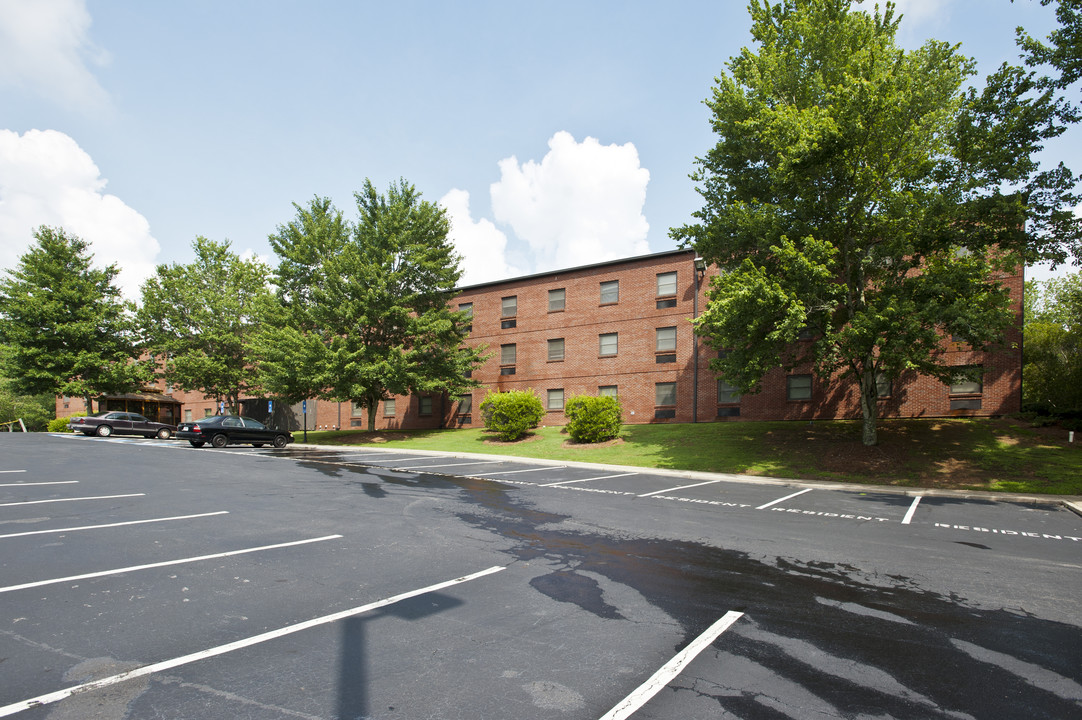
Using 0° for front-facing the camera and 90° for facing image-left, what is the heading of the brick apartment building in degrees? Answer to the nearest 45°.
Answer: approximately 45°

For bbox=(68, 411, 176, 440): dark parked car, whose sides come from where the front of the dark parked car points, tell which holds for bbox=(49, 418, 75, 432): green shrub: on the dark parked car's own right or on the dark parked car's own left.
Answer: on the dark parked car's own left

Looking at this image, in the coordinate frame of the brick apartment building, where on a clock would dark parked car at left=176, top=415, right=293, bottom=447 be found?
The dark parked car is roughly at 1 o'clock from the brick apartment building.

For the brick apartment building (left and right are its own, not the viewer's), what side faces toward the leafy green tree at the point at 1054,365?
left

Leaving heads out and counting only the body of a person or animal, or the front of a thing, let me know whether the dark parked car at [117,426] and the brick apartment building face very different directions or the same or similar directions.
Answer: very different directions

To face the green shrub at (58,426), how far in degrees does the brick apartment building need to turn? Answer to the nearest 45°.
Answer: approximately 45° to its right
